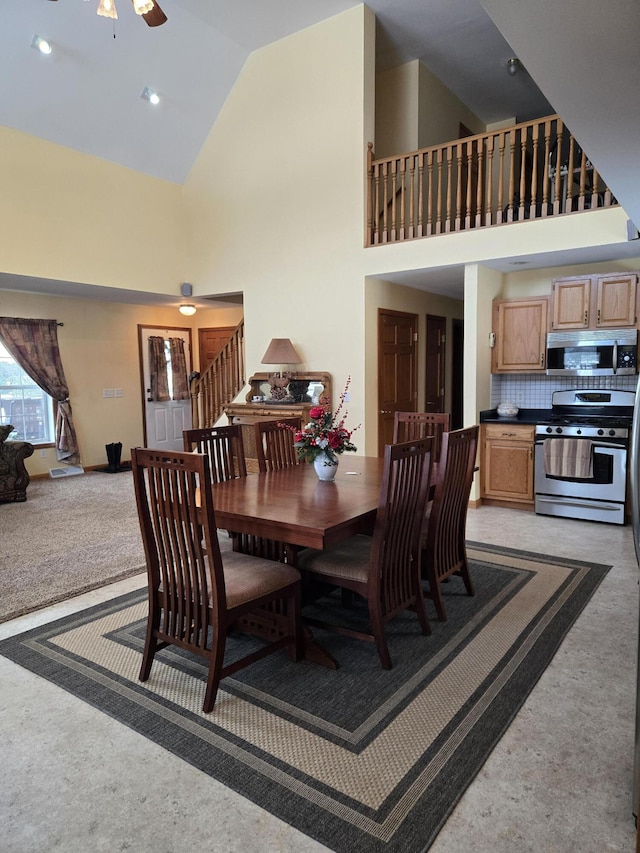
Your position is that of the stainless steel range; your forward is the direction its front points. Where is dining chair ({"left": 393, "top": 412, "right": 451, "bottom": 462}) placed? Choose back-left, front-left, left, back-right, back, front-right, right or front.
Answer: front-right

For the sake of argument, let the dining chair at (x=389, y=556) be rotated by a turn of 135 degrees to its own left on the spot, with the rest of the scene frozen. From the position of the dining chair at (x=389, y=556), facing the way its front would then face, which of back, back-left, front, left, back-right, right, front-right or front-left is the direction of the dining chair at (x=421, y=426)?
back

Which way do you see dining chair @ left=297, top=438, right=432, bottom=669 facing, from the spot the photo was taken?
facing away from the viewer and to the left of the viewer

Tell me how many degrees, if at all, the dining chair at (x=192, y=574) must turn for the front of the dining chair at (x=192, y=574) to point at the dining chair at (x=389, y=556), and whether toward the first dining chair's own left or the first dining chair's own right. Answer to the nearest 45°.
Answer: approximately 45° to the first dining chair's own right

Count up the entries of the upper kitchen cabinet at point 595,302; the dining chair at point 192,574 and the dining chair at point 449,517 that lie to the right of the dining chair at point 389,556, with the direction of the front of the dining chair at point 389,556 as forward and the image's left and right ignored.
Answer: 2

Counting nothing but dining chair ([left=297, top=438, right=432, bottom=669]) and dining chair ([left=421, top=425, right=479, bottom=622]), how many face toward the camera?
0

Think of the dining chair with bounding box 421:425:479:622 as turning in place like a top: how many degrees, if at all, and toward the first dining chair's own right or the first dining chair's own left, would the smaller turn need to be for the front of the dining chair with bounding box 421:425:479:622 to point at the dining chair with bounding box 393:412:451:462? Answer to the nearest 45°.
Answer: approximately 45° to the first dining chair's own right

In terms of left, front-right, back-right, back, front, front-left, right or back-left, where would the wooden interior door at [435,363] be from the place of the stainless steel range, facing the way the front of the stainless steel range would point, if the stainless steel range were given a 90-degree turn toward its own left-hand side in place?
back-left

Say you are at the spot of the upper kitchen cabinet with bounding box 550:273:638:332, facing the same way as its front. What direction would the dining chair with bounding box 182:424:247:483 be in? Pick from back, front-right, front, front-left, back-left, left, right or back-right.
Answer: front-right

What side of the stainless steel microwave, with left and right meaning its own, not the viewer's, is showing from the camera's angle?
front

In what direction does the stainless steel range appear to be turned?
toward the camera

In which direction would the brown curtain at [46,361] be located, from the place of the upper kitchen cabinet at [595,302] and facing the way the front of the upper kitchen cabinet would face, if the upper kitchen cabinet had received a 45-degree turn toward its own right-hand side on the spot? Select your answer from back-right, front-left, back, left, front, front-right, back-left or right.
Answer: front-right

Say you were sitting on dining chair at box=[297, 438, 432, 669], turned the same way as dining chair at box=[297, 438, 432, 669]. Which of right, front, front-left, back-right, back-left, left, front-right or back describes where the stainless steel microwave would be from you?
right

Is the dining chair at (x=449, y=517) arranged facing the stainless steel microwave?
no

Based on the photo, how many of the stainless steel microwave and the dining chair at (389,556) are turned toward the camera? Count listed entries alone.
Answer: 1

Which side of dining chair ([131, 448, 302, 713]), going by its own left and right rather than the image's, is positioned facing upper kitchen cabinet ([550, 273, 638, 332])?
front

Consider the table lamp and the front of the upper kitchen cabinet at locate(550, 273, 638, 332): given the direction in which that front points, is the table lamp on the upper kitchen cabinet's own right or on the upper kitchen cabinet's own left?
on the upper kitchen cabinet's own right

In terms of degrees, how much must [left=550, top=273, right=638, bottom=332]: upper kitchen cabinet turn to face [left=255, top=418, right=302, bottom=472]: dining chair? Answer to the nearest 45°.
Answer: approximately 45° to its right

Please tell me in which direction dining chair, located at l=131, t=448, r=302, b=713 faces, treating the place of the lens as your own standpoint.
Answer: facing away from the viewer and to the right of the viewer
